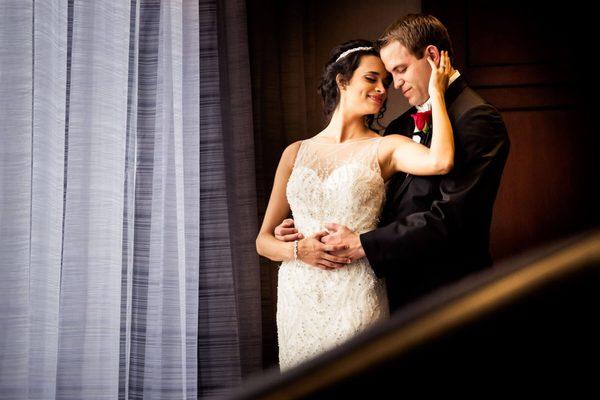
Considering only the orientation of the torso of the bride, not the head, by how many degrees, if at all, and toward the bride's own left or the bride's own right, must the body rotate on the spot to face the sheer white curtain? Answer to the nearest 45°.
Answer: approximately 90° to the bride's own right

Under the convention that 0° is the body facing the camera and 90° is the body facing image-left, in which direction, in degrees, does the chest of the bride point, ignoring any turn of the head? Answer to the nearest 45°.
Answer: approximately 0°

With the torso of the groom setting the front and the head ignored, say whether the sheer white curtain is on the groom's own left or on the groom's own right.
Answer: on the groom's own right

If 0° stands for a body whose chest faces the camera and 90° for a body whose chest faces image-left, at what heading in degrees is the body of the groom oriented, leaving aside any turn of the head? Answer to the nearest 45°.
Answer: approximately 45°
